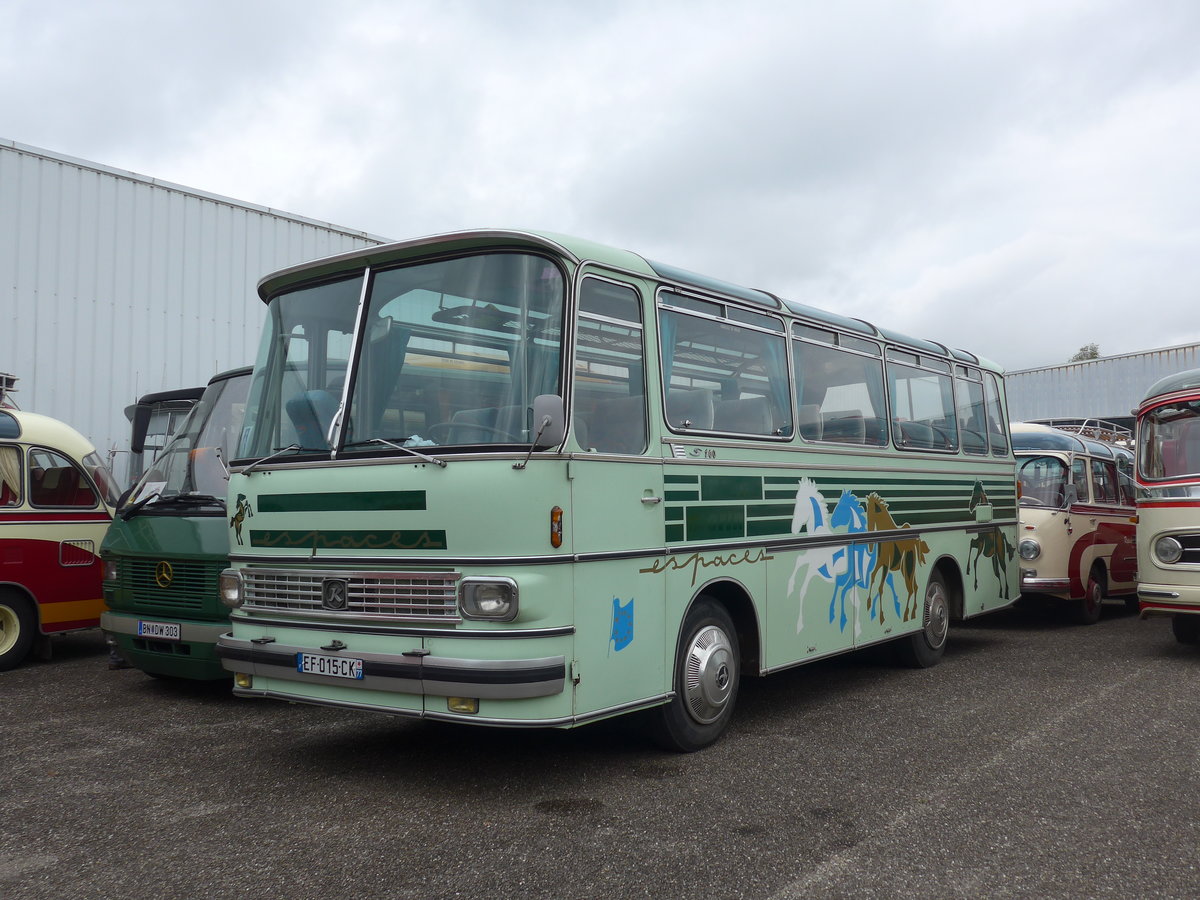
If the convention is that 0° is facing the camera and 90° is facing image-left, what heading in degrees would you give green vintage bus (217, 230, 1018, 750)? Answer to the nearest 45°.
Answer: approximately 45°

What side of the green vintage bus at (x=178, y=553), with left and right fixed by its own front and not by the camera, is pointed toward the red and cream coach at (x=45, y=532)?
right

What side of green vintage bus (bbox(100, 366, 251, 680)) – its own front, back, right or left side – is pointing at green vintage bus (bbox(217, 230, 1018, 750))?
left
